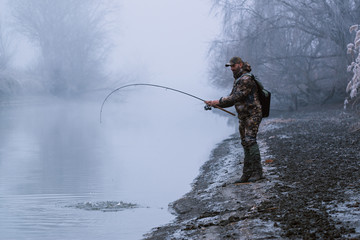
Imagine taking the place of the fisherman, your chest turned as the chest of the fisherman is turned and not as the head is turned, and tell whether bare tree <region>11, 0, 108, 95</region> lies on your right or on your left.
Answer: on your right

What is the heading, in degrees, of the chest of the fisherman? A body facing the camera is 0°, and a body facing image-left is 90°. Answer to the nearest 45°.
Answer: approximately 90°
